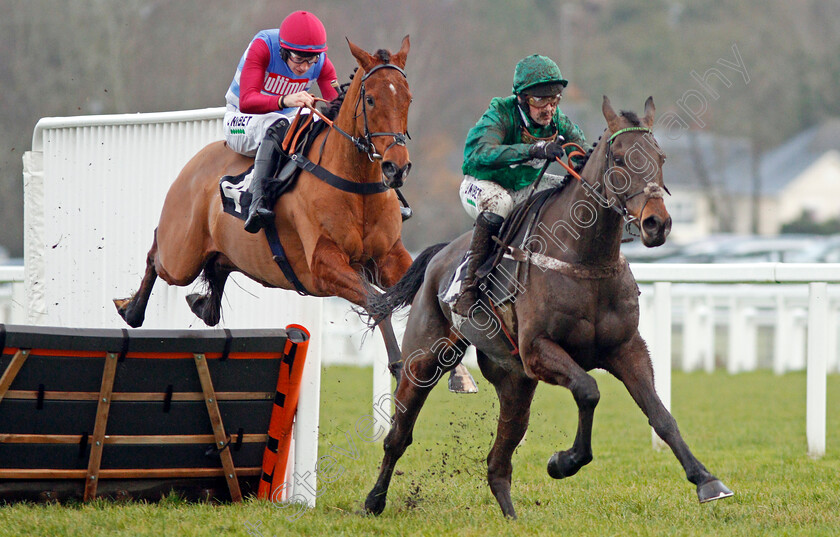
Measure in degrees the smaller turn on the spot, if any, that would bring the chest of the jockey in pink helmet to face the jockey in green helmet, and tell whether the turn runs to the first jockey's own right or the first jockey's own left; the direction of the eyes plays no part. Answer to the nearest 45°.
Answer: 0° — they already face them

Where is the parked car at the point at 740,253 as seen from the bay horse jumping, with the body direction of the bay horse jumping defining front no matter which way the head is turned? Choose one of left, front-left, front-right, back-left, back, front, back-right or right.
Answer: left

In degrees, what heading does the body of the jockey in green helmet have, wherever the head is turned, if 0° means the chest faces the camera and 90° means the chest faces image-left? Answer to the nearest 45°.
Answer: approximately 315°

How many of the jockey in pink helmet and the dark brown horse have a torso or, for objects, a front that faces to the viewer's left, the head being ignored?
0

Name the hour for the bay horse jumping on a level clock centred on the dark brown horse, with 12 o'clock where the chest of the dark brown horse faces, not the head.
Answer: The bay horse jumping is roughly at 6 o'clock from the dark brown horse.

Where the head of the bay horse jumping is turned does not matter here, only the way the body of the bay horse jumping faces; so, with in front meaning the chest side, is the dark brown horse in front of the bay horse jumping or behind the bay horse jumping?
in front

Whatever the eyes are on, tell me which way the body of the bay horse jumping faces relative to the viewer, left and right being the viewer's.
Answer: facing the viewer and to the right of the viewer

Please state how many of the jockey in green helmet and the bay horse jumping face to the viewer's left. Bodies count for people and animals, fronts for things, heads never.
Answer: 0

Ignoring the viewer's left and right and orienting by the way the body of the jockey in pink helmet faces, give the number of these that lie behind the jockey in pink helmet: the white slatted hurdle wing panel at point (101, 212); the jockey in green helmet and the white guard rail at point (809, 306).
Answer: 1

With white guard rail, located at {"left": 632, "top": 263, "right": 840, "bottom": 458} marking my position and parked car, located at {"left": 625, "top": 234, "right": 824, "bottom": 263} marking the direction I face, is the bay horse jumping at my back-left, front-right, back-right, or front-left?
back-left

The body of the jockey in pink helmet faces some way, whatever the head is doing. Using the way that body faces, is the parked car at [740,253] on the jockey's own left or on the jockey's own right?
on the jockey's own left
